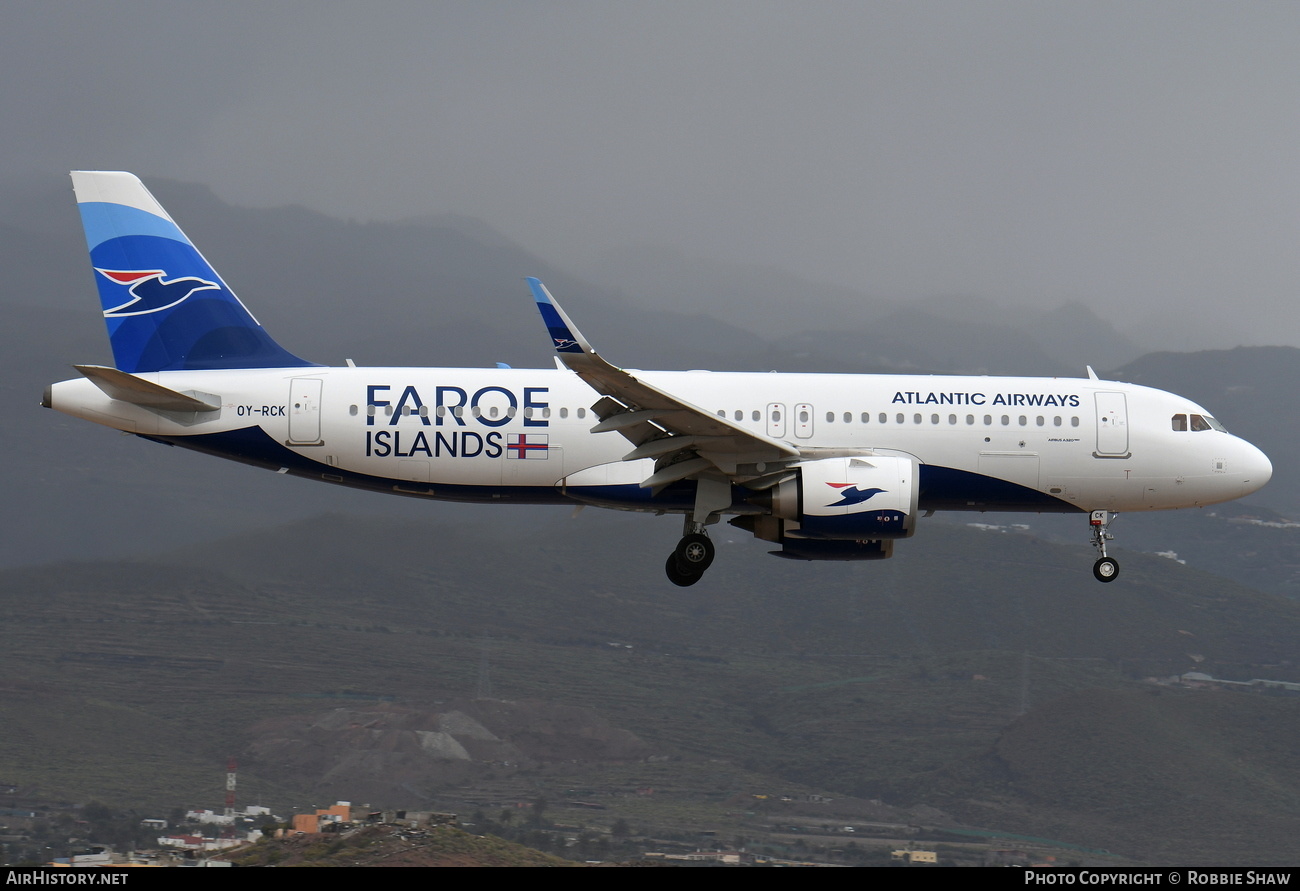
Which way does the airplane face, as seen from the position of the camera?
facing to the right of the viewer
